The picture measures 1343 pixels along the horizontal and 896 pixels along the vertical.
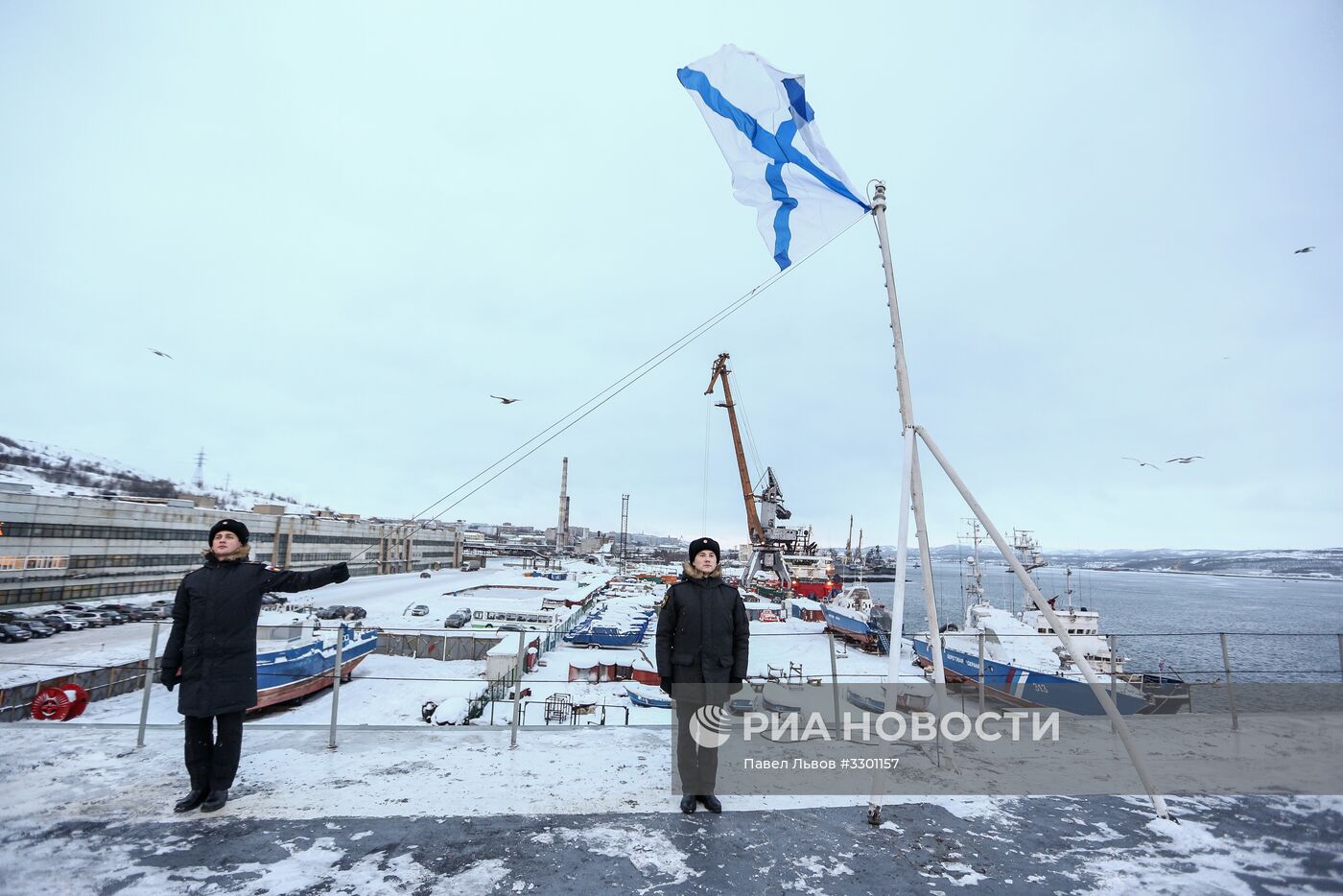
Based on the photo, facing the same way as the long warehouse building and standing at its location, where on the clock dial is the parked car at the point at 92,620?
The parked car is roughly at 1 o'clock from the long warehouse building.

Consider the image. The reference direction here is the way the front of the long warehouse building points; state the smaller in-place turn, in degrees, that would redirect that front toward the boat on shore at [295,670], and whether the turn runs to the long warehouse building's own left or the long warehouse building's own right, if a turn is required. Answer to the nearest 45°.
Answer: approximately 45° to the long warehouse building's own right

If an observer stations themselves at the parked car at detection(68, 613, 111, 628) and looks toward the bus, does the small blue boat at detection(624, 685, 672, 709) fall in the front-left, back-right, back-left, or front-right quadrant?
front-right

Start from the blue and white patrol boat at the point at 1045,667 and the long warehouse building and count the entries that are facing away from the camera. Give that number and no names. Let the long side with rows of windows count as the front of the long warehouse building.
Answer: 0

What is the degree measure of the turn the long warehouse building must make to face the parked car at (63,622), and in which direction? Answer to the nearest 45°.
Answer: approximately 45° to its right

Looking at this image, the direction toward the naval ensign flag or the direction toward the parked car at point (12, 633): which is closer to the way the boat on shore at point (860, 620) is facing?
the parked car

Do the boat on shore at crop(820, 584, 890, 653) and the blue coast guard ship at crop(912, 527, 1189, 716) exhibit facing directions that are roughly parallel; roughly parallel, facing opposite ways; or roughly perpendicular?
roughly parallel, facing opposite ways

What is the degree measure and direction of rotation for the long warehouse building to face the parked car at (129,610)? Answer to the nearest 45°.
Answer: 0° — it already faces it

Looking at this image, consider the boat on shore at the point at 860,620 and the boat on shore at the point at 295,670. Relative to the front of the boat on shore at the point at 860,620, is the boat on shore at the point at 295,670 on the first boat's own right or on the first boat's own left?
on the first boat's own left

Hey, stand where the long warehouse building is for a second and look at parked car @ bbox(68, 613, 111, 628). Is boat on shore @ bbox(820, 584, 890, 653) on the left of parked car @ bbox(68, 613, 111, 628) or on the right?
left

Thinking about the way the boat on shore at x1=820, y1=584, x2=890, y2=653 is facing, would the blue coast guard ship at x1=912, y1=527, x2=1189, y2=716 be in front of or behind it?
behind
